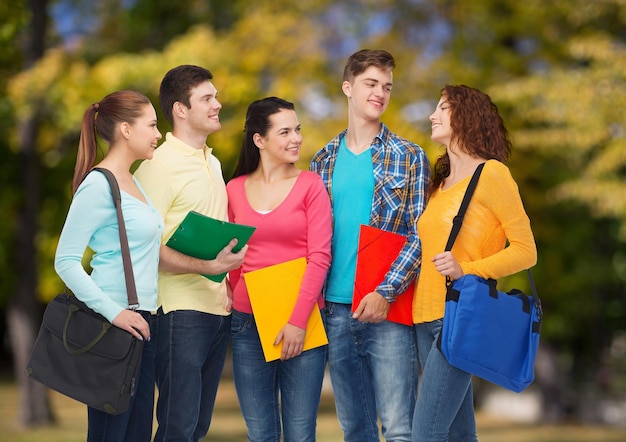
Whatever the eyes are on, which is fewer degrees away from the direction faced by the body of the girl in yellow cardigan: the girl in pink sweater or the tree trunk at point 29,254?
the girl in pink sweater

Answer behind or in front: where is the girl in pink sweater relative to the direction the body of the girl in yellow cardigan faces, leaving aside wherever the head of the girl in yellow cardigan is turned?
in front

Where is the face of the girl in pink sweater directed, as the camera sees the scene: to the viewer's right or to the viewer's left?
to the viewer's right

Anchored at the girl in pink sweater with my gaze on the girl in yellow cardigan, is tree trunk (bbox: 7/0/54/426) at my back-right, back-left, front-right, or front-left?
back-left

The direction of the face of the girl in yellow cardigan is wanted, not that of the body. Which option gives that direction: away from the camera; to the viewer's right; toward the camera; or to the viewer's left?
to the viewer's left

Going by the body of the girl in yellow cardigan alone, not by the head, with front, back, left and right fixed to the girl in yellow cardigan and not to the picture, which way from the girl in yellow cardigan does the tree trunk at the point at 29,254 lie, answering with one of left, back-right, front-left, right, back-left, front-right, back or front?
right
